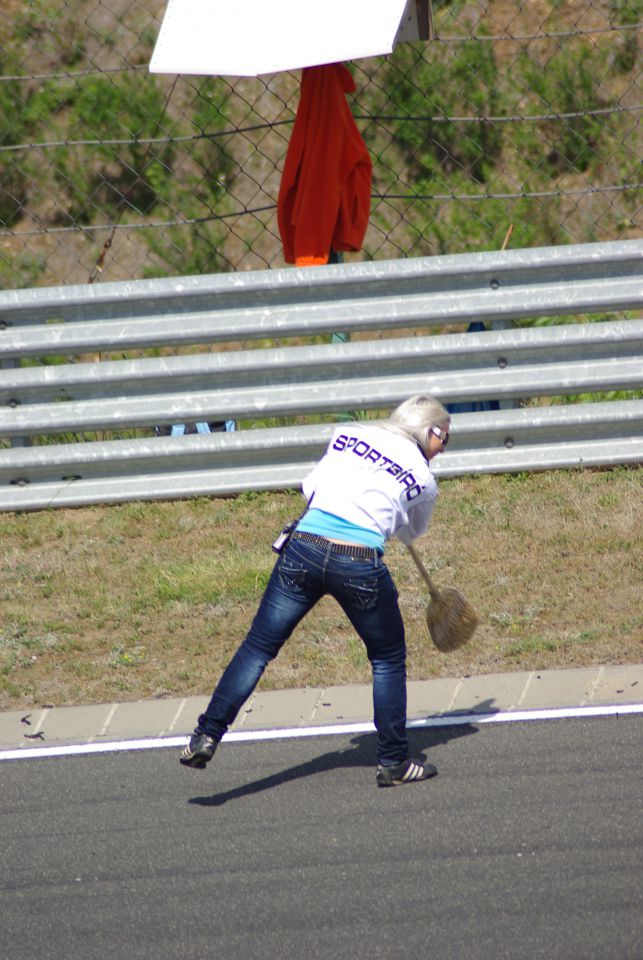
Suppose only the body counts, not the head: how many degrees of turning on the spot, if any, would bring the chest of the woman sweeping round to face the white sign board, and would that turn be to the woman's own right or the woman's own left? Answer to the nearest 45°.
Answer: approximately 45° to the woman's own left

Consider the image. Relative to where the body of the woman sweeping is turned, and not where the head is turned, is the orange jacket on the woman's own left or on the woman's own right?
on the woman's own left

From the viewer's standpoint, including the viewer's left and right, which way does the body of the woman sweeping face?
facing away from the viewer and to the right of the viewer
